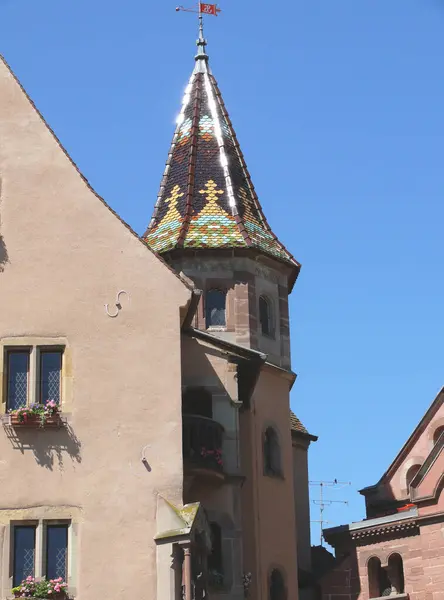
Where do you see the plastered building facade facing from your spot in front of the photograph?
facing the viewer

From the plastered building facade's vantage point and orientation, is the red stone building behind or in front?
behind
